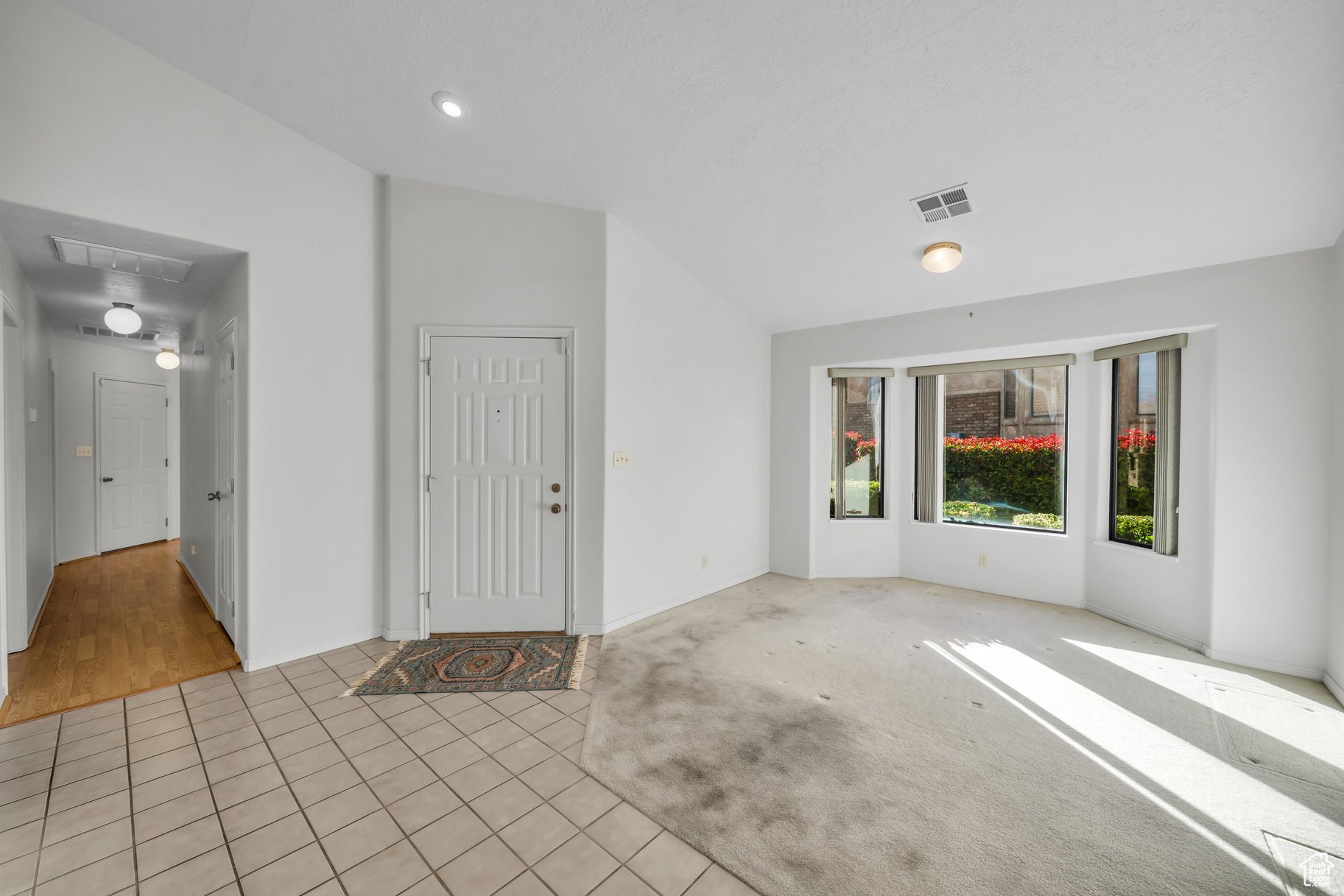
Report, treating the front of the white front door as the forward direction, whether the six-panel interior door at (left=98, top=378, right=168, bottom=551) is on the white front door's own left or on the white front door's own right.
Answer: on the white front door's own right

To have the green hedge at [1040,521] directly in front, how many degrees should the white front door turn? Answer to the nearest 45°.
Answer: approximately 90° to its left

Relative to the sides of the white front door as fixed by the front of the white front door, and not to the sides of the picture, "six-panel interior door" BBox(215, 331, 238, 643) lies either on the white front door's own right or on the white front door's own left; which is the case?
on the white front door's own right

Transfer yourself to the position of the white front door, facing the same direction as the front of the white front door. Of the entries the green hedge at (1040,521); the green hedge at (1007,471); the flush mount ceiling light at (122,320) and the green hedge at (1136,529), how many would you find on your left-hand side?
3

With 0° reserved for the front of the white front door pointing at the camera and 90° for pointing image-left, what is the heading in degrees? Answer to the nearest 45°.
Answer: approximately 0°

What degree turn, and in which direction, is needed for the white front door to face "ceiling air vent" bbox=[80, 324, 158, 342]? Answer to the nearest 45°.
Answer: approximately 135° to its right

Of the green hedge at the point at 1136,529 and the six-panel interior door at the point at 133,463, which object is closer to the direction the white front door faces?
the green hedge

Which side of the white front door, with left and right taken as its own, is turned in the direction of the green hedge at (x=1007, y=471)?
left

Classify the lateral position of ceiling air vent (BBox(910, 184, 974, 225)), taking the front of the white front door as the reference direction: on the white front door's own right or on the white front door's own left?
on the white front door's own left

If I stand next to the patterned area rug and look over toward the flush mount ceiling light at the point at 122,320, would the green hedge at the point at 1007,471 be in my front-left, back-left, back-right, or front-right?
back-right

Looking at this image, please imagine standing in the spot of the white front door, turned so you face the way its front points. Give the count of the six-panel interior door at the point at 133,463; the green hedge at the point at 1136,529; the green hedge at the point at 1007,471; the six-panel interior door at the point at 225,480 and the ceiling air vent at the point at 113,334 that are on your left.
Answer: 2

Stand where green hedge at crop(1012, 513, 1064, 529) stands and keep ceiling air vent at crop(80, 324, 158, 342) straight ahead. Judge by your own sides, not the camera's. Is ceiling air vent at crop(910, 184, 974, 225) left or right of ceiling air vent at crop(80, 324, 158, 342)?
left
